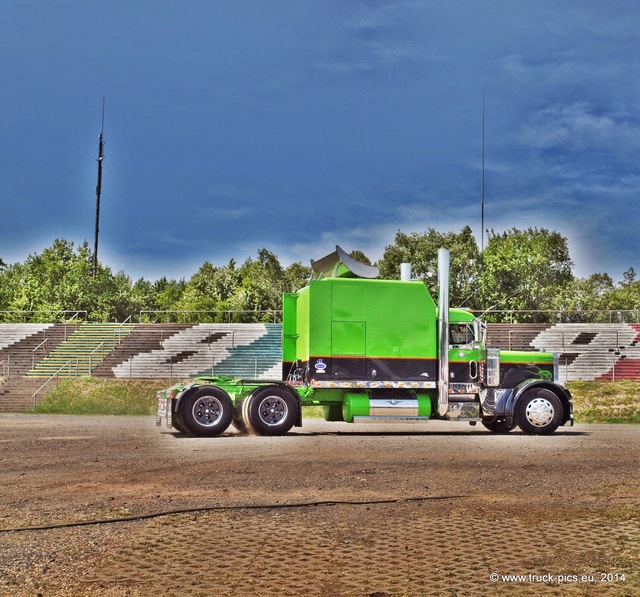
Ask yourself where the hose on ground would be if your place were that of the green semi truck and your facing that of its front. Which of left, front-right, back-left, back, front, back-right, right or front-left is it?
right

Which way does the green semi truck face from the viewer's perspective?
to the viewer's right
